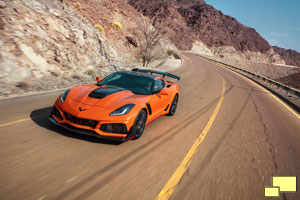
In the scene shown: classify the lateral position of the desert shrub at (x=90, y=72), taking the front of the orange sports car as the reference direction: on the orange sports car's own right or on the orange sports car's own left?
on the orange sports car's own right

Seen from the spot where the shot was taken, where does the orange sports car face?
facing the viewer and to the left of the viewer
